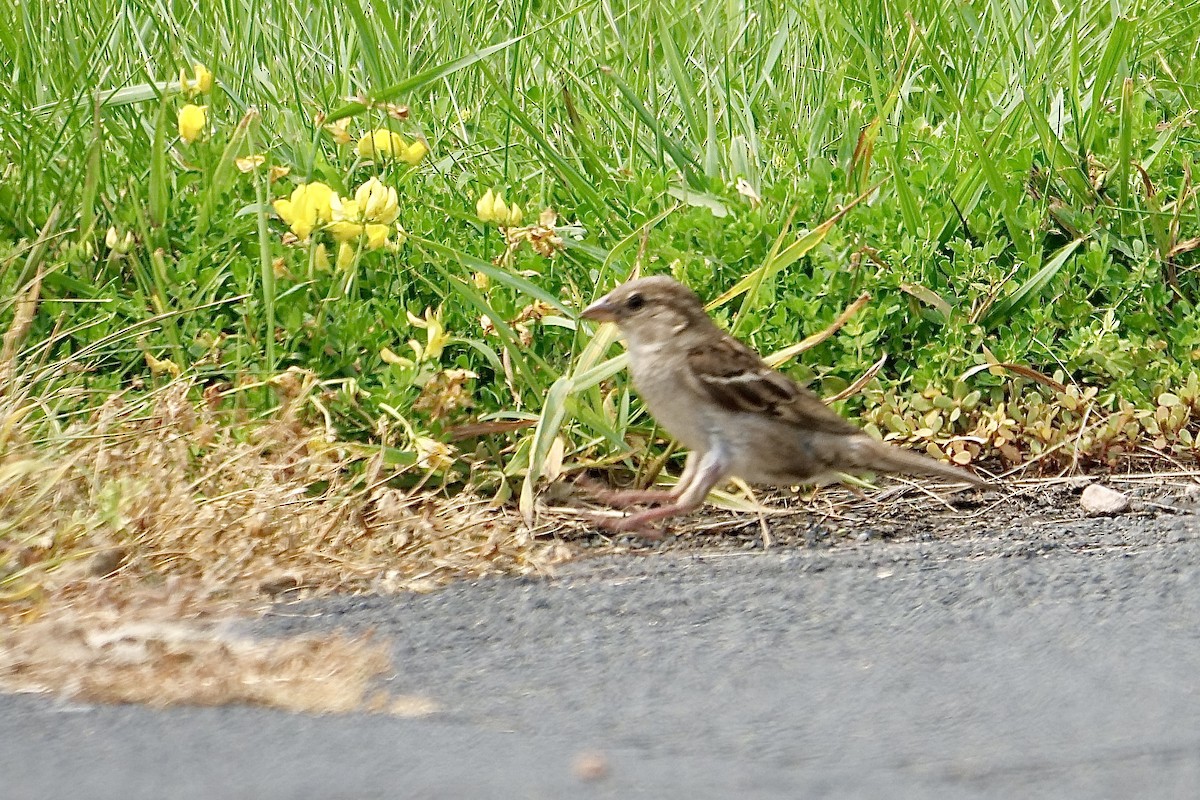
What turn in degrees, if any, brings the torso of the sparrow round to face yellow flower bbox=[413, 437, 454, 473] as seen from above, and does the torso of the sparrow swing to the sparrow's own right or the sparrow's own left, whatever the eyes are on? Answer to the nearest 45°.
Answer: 0° — it already faces it

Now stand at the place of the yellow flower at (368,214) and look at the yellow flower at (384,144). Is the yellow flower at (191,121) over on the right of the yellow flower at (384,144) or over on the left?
left

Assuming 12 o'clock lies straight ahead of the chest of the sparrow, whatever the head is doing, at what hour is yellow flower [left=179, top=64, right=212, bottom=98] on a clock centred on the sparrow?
The yellow flower is roughly at 1 o'clock from the sparrow.

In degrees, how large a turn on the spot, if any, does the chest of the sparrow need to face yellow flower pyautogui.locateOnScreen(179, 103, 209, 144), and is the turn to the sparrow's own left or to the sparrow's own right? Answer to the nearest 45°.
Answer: approximately 45° to the sparrow's own right

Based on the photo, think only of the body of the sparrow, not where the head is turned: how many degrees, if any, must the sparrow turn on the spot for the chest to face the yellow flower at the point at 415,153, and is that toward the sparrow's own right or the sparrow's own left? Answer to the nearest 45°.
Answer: approximately 45° to the sparrow's own right

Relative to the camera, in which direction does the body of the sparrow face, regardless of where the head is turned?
to the viewer's left

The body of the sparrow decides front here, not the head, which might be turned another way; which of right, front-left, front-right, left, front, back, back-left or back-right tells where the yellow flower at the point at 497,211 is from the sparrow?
front-right
